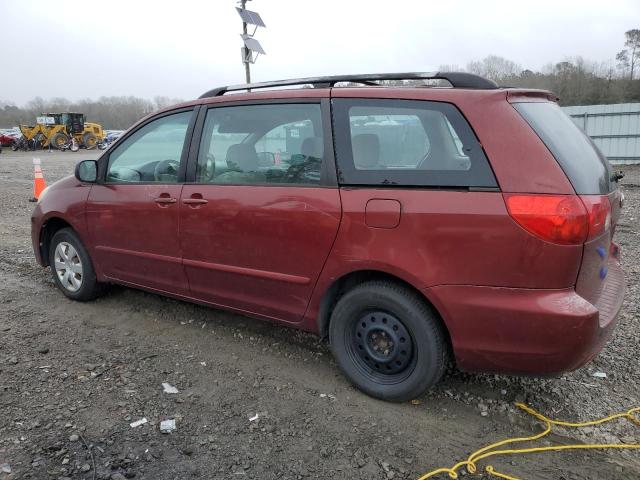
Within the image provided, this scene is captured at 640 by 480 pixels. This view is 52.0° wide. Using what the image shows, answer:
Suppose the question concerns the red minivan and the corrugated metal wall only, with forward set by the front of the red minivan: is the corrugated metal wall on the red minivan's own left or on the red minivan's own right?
on the red minivan's own right

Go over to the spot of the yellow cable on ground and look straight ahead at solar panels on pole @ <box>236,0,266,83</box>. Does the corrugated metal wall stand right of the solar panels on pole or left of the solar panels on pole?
right

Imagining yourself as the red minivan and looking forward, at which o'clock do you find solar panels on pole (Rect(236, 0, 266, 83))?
The solar panels on pole is roughly at 1 o'clock from the red minivan.

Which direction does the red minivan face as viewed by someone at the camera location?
facing away from the viewer and to the left of the viewer

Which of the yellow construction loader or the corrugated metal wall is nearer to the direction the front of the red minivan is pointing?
the yellow construction loader

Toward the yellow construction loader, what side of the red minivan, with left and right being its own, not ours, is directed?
front
